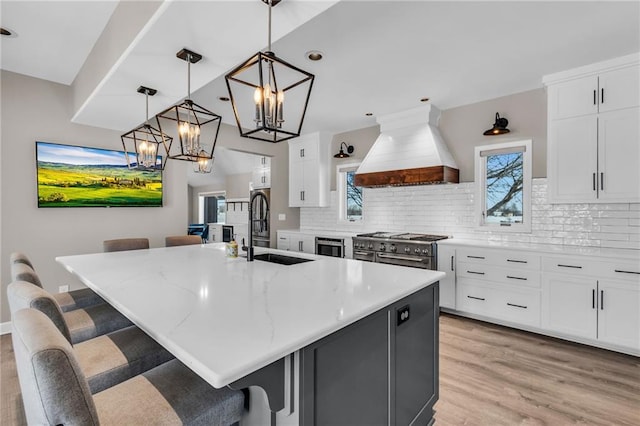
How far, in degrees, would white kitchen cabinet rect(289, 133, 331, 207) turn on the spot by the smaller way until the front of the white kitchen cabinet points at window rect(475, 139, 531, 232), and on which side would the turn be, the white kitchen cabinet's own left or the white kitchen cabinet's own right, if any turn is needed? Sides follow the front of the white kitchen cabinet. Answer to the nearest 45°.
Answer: approximately 90° to the white kitchen cabinet's own left

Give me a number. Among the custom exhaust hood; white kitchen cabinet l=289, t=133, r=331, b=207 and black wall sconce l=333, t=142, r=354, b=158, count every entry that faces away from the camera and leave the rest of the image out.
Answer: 0

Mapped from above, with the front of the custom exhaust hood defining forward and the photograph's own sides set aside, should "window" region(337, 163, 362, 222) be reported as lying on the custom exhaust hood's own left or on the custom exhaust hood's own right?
on the custom exhaust hood's own right

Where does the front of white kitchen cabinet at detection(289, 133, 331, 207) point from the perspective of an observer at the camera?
facing the viewer and to the left of the viewer

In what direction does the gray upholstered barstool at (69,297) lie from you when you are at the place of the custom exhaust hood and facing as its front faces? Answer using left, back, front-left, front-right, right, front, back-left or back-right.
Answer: front

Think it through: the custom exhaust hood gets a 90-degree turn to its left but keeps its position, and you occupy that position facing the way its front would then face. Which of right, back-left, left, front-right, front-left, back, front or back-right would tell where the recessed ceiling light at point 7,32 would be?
right

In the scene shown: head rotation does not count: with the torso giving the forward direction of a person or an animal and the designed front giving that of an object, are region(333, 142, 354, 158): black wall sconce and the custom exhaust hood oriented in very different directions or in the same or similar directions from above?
same or similar directions

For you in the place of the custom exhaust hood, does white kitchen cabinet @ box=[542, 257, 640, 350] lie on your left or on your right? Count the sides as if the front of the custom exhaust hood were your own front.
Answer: on your left

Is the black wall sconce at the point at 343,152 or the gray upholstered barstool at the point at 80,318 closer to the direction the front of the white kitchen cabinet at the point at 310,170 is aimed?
the gray upholstered barstool

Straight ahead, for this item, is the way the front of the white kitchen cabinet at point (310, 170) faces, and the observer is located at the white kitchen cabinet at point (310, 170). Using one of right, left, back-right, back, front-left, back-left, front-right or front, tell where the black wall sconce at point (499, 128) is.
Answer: left

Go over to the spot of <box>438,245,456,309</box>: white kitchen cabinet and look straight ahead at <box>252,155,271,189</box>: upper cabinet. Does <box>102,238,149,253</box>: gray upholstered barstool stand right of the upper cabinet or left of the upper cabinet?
left

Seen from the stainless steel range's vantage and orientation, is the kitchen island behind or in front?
in front

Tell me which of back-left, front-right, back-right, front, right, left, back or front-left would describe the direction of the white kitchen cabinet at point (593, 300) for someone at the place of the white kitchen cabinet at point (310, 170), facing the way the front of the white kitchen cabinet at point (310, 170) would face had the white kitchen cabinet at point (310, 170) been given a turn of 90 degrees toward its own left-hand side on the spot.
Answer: front
